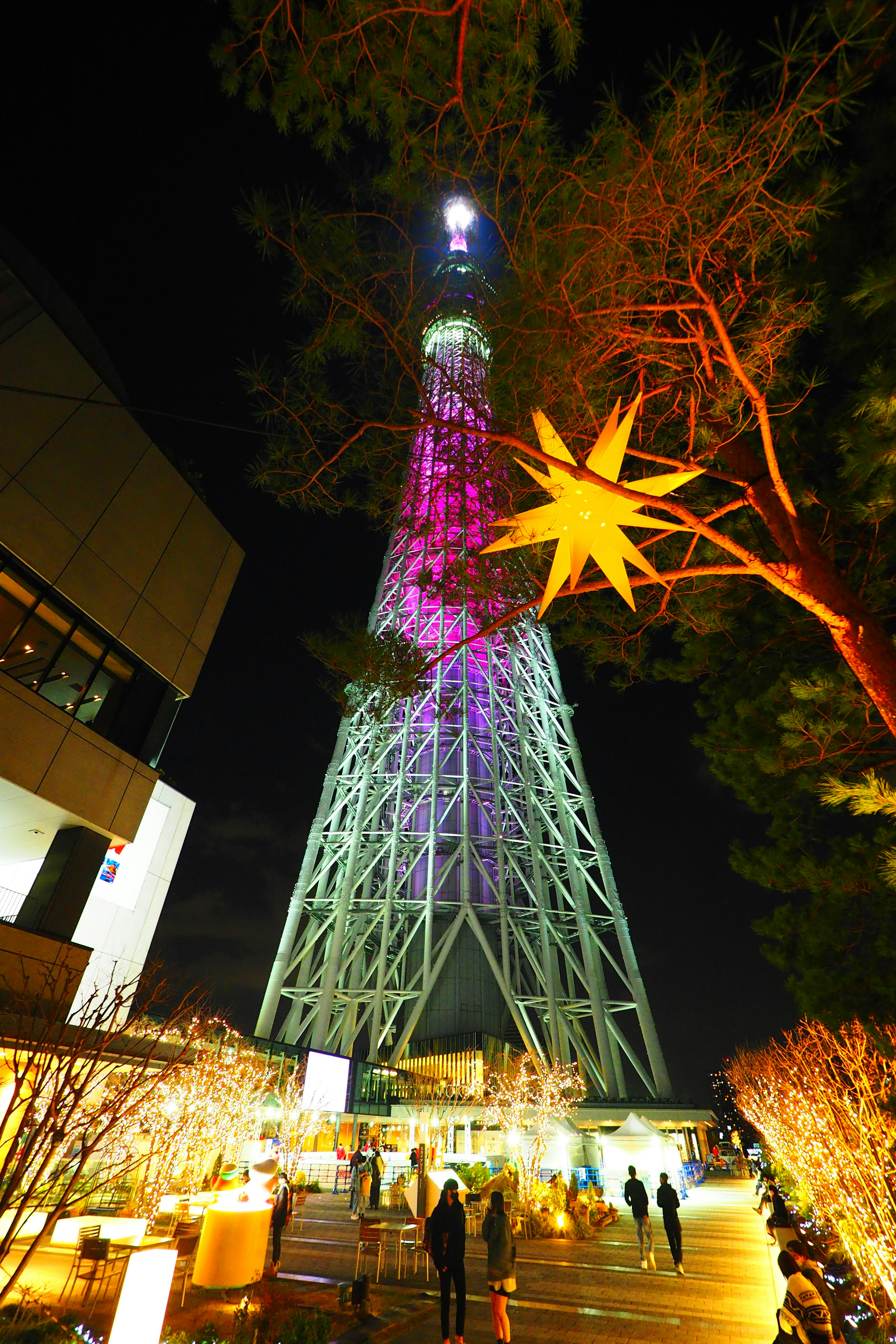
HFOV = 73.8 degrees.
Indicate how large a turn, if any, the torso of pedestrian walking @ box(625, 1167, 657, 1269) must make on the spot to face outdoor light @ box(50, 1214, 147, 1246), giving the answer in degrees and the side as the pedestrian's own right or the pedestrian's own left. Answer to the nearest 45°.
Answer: approximately 90° to the pedestrian's own left

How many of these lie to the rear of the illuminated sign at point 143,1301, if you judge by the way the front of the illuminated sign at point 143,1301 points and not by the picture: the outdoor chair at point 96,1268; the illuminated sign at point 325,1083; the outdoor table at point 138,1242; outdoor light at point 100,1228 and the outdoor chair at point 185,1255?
5

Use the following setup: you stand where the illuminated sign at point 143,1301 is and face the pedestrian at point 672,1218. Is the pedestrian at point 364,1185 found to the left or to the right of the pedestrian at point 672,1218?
left

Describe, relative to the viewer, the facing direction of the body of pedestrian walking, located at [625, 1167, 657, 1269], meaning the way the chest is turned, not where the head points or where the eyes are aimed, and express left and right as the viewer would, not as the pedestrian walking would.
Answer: facing away from the viewer

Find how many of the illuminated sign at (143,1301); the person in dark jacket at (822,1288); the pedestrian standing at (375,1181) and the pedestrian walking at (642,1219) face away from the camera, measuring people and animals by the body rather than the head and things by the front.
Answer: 2
